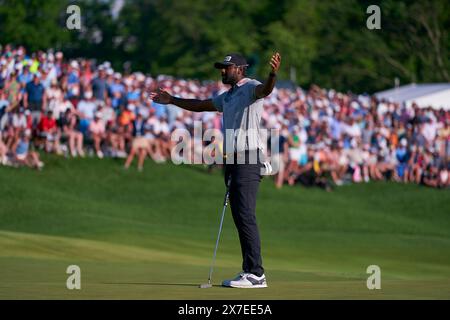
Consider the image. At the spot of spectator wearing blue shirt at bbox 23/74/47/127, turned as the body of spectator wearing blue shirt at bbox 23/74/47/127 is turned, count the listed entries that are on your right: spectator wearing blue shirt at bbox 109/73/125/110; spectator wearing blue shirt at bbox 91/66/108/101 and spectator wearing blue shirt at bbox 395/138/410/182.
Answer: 0

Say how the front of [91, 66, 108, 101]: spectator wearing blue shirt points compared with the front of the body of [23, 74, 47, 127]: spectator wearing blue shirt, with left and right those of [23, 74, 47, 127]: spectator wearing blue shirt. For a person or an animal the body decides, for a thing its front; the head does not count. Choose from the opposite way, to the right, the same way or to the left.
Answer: the same way

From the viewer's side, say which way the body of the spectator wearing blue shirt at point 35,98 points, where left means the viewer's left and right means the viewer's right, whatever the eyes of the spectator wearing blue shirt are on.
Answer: facing the viewer

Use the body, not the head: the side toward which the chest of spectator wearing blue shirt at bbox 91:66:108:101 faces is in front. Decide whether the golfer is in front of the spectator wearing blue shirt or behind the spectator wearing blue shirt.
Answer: in front

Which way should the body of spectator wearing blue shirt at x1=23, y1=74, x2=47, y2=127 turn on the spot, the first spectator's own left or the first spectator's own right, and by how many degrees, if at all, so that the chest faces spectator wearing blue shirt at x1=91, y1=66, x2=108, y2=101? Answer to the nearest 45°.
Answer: approximately 135° to the first spectator's own left

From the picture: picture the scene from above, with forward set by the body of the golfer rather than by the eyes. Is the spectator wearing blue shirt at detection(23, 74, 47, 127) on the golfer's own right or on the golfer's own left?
on the golfer's own right

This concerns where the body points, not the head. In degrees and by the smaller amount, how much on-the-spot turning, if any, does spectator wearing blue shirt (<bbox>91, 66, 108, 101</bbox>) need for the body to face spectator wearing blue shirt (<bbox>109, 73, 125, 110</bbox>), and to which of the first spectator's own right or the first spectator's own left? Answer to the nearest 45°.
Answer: approximately 135° to the first spectator's own left

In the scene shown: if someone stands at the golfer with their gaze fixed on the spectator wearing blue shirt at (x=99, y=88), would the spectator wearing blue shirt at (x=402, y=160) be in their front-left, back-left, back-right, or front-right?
front-right

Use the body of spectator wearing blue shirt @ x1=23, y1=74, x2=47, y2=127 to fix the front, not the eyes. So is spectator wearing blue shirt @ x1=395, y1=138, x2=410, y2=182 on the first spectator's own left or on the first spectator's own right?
on the first spectator's own left
